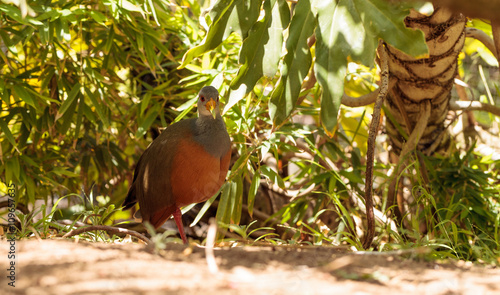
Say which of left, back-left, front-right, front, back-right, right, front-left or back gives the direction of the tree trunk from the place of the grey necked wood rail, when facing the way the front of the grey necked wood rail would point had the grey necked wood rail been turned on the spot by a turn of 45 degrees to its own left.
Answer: front

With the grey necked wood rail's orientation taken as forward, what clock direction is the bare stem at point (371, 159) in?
The bare stem is roughly at 10 o'clock from the grey necked wood rail.

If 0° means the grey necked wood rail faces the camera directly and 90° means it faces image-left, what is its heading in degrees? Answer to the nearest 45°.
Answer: approximately 315°

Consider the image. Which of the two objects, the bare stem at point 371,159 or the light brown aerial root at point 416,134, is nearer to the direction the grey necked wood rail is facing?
the bare stem

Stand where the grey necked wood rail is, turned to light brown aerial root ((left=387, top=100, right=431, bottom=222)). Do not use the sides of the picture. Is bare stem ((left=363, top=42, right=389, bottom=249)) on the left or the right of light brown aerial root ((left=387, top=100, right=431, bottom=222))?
right

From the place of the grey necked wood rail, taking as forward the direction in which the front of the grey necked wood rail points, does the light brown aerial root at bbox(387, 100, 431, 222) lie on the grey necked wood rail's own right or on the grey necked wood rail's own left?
on the grey necked wood rail's own left
